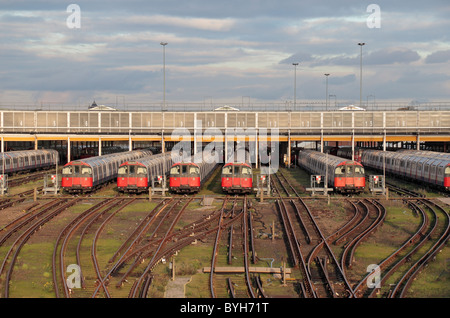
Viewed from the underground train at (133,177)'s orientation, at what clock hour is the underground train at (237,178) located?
the underground train at (237,178) is roughly at 8 o'clock from the underground train at (133,177).

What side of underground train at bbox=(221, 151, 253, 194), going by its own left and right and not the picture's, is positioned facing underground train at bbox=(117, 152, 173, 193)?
right

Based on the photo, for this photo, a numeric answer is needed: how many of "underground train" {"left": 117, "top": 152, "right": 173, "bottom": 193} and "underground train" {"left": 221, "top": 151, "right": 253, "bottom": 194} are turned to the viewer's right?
0

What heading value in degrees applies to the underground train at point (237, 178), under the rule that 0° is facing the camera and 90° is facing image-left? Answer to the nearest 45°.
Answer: approximately 0°

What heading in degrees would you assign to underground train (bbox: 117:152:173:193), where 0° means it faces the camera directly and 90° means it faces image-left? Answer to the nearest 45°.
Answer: approximately 45°
